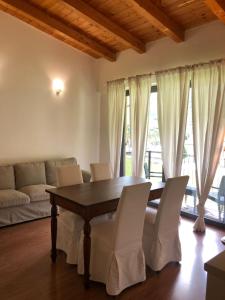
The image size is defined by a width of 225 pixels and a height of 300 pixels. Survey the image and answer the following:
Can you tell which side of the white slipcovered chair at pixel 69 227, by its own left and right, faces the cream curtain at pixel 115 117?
left

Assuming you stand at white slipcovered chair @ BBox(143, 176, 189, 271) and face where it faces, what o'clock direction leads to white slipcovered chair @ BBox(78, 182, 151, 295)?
white slipcovered chair @ BBox(78, 182, 151, 295) is roughly at 9 o'clock from white slipcovered chair @ BBox(143, 176, 189, 271).

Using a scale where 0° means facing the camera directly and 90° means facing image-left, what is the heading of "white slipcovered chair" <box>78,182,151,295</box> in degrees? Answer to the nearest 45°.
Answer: approximately 135°

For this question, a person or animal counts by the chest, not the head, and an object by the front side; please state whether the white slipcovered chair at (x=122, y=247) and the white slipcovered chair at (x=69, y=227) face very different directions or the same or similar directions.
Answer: very different directions

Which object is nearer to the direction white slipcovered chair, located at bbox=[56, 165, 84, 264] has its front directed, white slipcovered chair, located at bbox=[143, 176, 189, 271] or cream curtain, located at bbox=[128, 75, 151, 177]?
the white slipcovered chair

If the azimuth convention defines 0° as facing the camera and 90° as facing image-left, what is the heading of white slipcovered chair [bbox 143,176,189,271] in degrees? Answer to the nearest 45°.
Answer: approximately 135°

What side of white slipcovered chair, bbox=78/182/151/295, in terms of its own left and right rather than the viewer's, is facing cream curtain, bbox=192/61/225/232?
right

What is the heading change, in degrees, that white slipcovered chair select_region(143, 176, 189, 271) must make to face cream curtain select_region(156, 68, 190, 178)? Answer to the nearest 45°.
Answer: approximately 45° to its right

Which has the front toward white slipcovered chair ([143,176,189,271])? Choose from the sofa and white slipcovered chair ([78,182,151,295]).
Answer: the sofa

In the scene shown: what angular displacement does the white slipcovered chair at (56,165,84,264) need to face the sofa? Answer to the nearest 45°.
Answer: approximately 180°

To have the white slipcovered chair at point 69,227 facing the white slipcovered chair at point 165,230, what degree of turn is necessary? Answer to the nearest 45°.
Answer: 0° — it already faces it

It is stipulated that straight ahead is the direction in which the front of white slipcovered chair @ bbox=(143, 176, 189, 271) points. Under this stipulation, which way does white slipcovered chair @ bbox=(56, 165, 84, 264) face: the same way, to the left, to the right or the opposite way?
the opposite way
